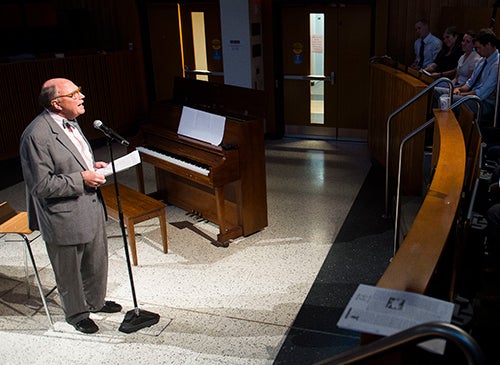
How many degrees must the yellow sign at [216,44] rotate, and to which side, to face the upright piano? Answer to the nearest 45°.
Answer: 0° — it already faces it

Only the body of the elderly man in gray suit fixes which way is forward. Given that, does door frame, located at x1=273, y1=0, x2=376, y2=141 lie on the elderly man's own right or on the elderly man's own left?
on the elderly man's own left

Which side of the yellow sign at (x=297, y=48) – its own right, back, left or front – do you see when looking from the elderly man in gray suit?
front

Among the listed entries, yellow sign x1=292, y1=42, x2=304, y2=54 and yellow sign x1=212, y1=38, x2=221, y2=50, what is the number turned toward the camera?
2

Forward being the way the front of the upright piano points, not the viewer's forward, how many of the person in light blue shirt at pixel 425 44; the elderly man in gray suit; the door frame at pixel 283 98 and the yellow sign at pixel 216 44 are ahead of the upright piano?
1

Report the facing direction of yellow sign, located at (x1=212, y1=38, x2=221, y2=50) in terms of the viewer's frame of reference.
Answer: facing the viewer

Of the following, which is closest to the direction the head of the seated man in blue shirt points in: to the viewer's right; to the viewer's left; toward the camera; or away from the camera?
to the viewer's left

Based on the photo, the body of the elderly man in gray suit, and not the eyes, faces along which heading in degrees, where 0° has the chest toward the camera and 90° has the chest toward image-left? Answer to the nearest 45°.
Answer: approximately 315°

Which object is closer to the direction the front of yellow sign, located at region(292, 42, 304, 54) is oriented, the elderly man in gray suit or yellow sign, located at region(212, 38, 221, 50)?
the elderly man in gray suit

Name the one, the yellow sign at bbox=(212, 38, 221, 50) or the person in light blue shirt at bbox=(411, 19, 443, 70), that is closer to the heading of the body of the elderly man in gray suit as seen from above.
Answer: the person in light blue shirt

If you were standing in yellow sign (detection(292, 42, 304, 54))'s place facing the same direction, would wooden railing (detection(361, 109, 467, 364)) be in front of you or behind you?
in front

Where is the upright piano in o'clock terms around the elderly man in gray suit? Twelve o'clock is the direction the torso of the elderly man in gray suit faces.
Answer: The upright piano is roughly at 9 o'clock from the elderly man in gray suit.

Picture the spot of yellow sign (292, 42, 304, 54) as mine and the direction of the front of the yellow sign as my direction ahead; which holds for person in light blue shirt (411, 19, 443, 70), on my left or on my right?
on my left

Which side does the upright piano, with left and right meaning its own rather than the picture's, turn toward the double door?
back
